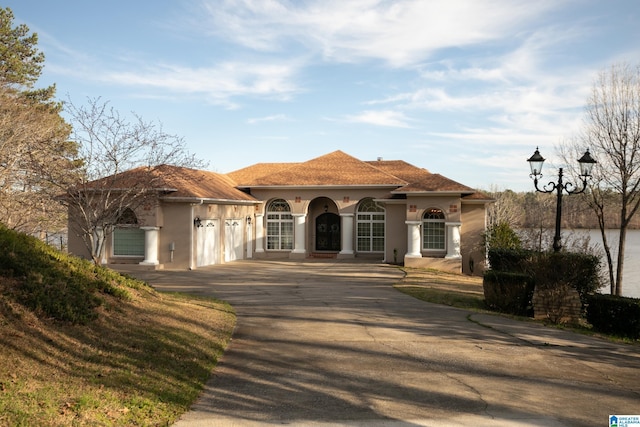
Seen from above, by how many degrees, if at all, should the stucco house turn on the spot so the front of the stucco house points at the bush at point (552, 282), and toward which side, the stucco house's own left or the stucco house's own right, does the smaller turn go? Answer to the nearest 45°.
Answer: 0° — it already faces it

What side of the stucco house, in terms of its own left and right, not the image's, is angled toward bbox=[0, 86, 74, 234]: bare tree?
right

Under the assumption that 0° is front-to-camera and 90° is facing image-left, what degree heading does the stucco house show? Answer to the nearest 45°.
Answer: approximately 0°

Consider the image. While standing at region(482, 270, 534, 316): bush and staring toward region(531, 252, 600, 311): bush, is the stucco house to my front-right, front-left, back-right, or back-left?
back-left

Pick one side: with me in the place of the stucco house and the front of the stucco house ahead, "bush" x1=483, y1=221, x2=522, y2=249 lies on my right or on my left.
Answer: on my left

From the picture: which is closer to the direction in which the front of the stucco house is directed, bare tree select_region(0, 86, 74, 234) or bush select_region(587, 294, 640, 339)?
the bush
